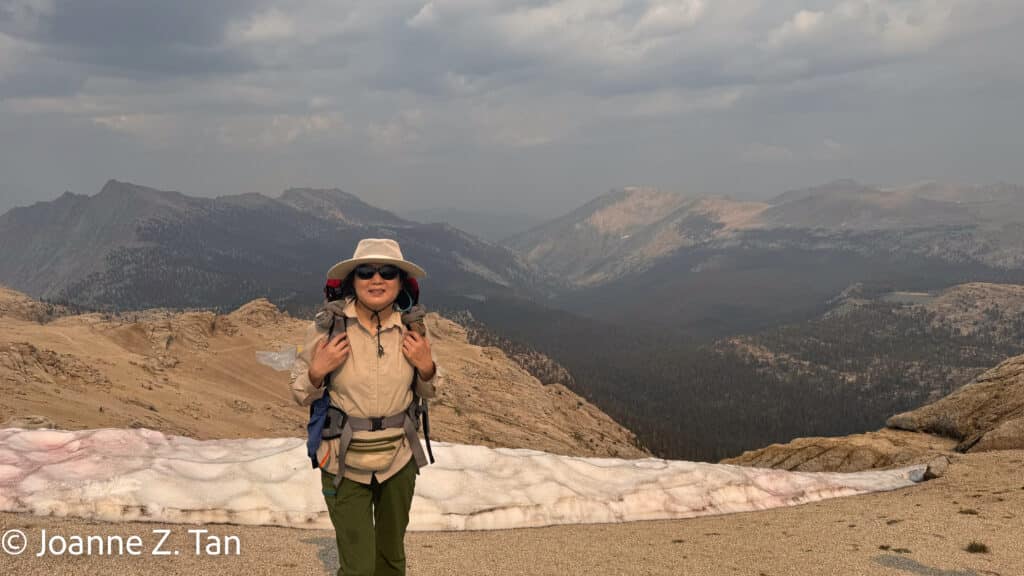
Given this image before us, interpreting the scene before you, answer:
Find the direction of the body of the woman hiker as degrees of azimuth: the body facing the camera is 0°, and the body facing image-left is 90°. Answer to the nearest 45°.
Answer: approximately 0°
